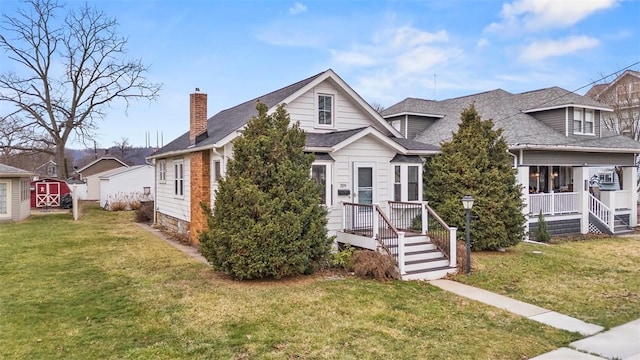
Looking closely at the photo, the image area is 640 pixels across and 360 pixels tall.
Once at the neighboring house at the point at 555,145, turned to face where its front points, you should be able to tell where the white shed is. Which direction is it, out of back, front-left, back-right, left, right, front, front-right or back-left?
back-right

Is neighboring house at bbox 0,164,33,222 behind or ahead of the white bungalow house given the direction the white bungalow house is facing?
behind

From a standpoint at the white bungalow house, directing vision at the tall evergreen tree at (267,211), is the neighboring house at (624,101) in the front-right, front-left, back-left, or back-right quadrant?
back-left

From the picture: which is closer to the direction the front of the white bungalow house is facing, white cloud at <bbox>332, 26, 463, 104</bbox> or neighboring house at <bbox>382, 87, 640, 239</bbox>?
the neighboring house

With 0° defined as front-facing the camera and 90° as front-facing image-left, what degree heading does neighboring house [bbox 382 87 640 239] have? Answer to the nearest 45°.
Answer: approximately 315°

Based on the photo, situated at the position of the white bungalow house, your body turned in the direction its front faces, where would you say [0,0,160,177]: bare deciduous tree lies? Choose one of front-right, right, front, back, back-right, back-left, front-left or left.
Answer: back

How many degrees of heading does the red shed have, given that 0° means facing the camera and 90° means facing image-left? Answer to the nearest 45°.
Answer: approximately 0°
